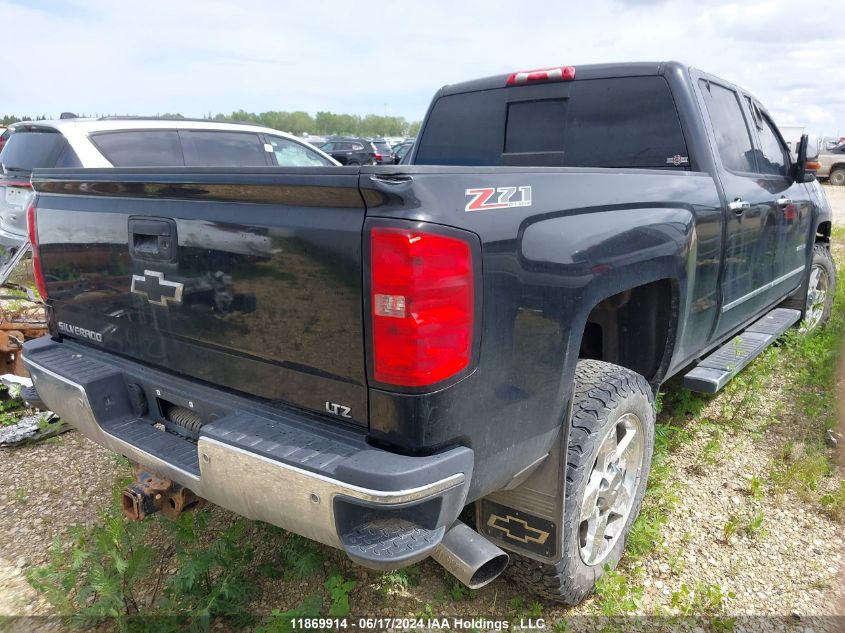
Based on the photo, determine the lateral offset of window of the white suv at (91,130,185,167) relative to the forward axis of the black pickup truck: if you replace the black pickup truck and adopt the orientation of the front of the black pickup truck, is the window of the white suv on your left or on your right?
on your left

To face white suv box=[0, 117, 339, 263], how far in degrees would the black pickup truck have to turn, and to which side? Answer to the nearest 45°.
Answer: approximately 90° to its left

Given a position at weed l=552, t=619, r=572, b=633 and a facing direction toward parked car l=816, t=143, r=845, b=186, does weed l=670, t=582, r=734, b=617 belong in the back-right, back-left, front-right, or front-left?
front-right

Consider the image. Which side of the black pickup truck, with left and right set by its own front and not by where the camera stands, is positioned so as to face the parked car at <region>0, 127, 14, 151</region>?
left

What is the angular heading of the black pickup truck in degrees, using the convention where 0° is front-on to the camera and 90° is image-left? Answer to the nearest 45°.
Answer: approximately 225°

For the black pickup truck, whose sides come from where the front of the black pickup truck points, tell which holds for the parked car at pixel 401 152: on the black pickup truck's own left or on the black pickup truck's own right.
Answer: on the black pickup truck's own left

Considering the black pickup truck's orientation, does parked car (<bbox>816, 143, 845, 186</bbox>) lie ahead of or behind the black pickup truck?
ahead
